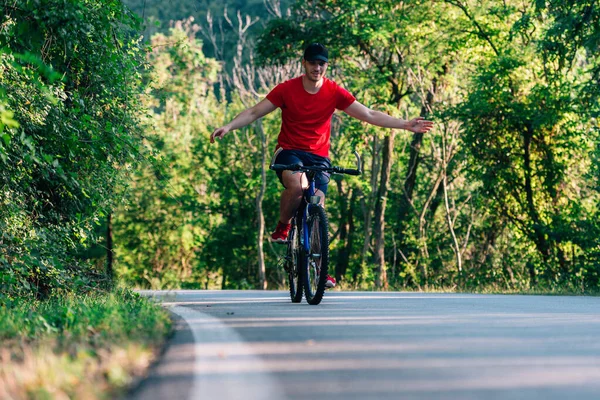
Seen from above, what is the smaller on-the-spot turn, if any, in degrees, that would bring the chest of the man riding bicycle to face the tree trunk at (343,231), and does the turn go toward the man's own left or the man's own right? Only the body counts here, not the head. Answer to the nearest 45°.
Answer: approximately 180°

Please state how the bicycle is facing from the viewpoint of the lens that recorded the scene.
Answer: facing the viewer

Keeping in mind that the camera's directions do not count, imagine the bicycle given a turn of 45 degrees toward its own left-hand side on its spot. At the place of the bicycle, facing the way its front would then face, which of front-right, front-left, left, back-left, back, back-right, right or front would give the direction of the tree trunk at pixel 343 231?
back-left

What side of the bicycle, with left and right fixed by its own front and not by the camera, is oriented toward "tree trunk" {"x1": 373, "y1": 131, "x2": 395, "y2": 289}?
back

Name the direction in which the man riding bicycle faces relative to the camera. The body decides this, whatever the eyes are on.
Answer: toward the camera

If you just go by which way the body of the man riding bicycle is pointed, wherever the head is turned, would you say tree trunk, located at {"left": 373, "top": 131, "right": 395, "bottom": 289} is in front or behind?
behind
